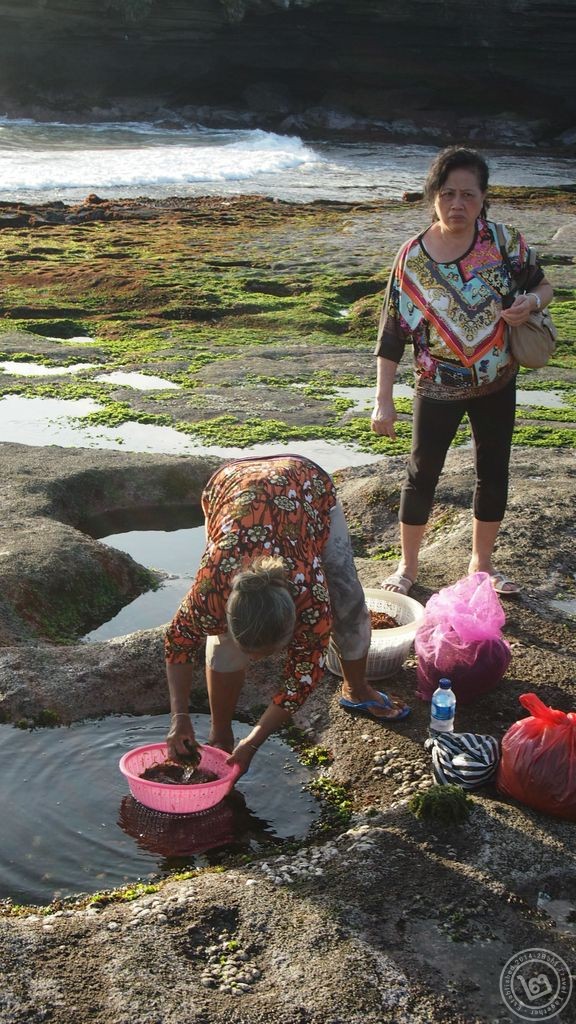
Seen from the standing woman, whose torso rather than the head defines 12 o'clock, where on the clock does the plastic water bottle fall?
The plastic water bottle is roughly at 12 o'clock from the standing woman.

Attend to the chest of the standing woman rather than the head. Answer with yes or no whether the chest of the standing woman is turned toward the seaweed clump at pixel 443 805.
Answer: yes

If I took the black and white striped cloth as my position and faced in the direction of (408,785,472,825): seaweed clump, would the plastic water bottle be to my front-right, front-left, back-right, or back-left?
back-right

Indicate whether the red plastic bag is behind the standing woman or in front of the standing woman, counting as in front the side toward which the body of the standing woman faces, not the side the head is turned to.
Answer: in front

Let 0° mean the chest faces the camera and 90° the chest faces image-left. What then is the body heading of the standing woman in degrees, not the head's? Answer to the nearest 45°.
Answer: approximately 0°

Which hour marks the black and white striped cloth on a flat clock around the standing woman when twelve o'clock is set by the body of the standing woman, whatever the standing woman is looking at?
The black and white striped cloth is roughly at 12 o'clock from the standing woman.
